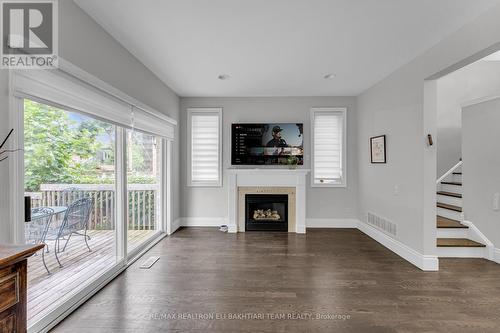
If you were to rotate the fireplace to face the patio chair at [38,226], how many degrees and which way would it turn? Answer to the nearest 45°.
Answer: approximately 45° to its right

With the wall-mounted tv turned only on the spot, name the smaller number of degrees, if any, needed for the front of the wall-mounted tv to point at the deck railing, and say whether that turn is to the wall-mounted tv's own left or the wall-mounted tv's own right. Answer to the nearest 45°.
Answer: approximately 45° to the wall-mounted tv's own right

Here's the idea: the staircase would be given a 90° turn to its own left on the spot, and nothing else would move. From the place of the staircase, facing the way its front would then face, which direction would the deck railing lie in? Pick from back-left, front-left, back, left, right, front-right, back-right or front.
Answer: back-right

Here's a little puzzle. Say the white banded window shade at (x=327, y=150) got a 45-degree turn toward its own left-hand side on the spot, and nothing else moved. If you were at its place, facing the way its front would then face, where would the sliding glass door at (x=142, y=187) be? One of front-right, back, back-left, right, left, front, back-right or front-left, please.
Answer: right

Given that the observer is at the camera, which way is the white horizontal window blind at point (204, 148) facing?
facing the viewer

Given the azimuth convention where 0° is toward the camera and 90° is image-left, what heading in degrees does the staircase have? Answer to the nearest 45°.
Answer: approximately 0°

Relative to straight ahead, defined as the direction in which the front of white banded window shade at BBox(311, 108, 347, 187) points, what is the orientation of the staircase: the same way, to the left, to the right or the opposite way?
the same way

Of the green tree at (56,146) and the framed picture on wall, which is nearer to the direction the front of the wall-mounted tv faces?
the framed picture on wall

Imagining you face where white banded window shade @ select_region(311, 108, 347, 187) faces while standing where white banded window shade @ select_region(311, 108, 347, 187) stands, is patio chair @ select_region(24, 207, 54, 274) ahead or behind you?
ahead

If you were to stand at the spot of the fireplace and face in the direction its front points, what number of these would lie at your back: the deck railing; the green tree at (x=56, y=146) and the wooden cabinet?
0

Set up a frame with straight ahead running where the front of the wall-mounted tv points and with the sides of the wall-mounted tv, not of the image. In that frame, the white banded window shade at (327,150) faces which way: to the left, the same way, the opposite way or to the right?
the same way

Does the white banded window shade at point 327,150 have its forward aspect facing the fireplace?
no
